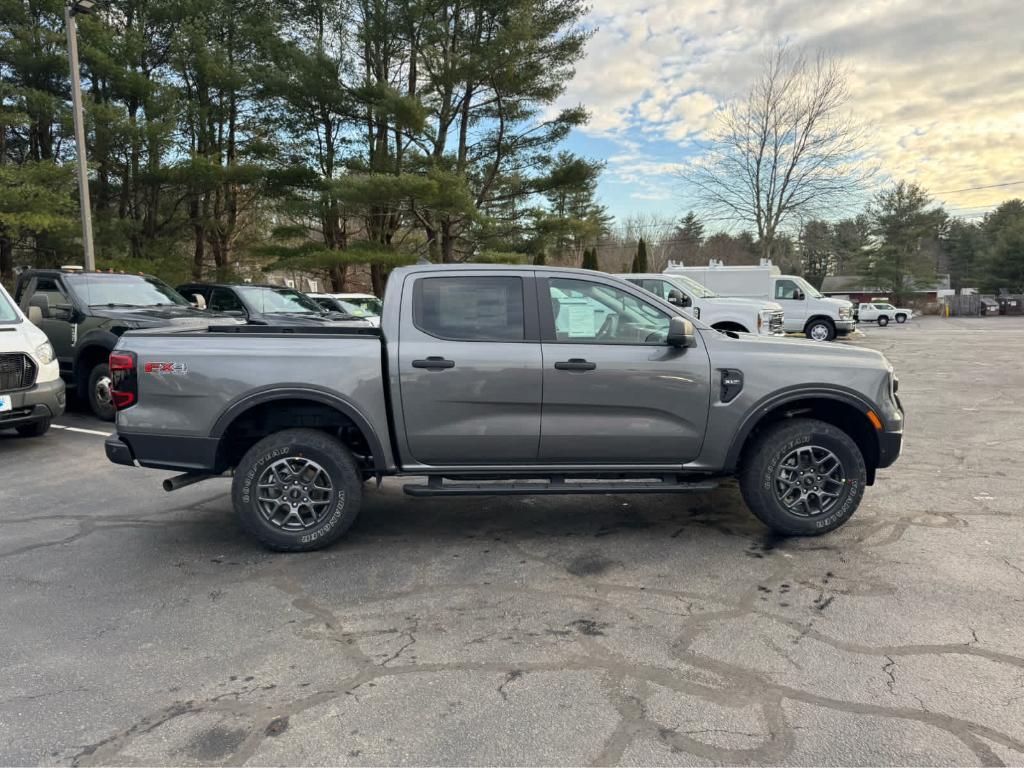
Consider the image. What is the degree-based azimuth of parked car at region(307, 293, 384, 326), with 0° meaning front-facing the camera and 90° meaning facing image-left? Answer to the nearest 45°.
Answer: approximately 315°

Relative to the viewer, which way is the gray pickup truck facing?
to the viewer's right

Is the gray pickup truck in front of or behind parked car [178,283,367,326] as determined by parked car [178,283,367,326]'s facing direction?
in front

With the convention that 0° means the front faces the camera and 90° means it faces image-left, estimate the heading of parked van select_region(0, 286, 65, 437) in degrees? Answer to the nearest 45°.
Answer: approximately 315°

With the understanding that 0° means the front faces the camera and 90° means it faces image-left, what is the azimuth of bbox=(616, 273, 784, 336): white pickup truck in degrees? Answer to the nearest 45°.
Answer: approximately 315°

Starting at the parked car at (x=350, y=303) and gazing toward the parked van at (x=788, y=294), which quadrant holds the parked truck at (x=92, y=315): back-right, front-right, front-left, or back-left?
back-right

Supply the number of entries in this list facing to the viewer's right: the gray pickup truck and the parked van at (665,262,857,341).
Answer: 2

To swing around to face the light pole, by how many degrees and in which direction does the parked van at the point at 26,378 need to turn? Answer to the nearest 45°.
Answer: approximately 135° to its left

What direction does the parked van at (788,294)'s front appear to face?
to the viewer's right

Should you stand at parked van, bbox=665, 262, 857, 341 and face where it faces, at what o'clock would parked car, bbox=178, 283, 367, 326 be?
parked car, bbox=178, 283, 367, 326 is roughly at 4 o'clock from parked van, bbox=665, 262, 857, 341.

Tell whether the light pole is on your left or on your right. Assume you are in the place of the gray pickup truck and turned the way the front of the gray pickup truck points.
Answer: on your left
